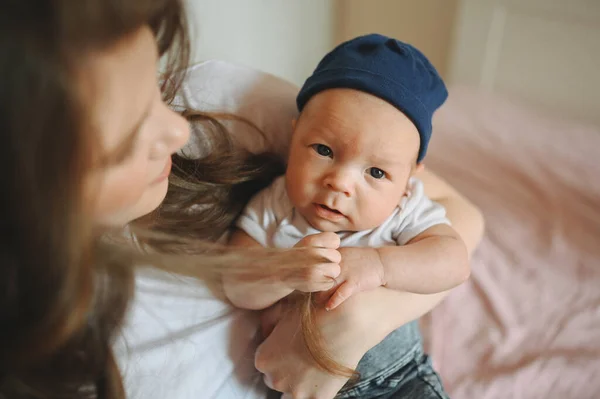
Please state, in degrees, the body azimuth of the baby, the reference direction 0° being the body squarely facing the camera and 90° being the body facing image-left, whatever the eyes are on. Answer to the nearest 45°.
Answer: approximately 0°

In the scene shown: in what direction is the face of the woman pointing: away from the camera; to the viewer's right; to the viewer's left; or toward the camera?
to the viewer's right
